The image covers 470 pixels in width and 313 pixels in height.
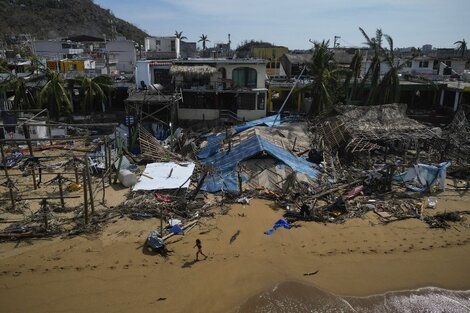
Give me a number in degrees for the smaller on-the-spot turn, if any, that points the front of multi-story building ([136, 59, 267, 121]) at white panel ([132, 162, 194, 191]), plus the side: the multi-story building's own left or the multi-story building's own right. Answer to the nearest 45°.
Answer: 0° — it already faces it

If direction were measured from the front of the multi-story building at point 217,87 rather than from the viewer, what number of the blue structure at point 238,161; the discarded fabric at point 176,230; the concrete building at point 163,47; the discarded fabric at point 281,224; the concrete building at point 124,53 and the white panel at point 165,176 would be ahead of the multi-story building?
4

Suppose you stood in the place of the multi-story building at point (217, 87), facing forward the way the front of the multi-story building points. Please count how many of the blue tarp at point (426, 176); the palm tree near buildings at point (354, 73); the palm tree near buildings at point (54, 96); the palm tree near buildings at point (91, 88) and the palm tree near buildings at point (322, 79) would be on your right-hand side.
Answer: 2

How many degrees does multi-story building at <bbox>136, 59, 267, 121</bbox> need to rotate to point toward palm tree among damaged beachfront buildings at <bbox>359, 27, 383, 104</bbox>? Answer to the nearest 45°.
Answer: approximately 90° to its left

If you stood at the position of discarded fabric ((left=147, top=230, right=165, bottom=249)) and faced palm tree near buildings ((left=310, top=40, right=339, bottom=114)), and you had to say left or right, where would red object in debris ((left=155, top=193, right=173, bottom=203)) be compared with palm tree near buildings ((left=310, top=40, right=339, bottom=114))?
left

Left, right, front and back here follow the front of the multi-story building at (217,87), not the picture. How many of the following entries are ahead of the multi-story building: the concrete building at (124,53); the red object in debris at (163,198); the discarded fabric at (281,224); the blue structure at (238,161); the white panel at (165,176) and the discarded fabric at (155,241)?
5

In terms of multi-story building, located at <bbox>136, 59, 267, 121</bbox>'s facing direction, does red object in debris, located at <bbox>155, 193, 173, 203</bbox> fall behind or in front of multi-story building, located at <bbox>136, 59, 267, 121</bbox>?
in front

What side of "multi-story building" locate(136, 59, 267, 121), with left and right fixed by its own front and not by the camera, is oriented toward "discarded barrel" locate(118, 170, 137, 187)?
front

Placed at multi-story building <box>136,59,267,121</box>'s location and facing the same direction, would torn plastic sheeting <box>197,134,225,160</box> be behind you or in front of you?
in front

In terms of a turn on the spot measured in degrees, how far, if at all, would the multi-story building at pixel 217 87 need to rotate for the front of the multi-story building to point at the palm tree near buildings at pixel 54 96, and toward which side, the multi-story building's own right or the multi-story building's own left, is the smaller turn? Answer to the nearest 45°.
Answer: approximately 90° to the multi-story building's own right

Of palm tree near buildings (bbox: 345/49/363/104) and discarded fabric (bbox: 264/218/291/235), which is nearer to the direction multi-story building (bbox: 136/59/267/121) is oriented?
the discarded fabric

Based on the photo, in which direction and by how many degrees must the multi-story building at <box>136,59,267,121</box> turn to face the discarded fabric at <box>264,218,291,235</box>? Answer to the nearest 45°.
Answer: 0° — it already faces it

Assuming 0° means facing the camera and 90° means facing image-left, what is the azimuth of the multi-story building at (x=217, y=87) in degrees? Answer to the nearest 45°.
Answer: approximately 0°

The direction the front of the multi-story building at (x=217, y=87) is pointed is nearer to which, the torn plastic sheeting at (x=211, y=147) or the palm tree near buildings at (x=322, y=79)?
the torn plastic sheeting

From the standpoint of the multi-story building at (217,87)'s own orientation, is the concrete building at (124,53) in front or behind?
behind

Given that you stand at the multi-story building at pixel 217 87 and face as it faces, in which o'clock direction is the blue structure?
The blue structure is roughly at 12 o'clock from the multi-story building.
